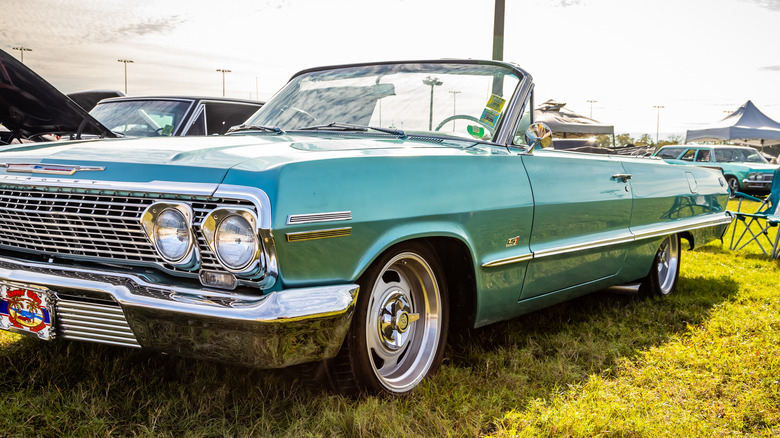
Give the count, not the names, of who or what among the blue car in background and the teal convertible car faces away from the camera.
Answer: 0

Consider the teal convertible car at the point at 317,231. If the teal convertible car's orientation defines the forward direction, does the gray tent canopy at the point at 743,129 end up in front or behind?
behind

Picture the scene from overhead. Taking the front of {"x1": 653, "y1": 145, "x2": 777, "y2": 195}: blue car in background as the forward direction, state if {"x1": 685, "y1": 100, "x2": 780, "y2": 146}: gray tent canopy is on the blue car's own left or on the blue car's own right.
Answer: on the blue car's own left

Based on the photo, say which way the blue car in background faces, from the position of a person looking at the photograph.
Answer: facing the viewer and to the right of the viewer

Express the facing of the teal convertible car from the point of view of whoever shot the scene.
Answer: facing the viewer and to the left of the viewer

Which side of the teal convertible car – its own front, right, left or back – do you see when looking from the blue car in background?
back
